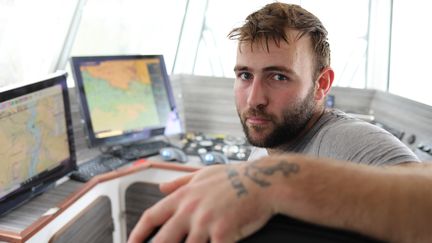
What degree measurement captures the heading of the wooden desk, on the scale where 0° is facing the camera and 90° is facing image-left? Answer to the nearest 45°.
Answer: approximately 315°

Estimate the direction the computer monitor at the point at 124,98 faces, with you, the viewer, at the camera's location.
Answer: facing the viewer and to the right of the viewer

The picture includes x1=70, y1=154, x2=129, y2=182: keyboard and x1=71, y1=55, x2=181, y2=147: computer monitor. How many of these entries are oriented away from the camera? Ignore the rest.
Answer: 0

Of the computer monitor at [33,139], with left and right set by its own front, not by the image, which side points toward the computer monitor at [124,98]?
left

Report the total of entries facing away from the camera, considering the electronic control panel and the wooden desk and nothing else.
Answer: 0

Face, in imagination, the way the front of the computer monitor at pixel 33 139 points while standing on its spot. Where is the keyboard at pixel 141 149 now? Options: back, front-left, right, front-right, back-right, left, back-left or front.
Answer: left

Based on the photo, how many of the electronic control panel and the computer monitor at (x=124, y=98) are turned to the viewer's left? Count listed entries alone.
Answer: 0

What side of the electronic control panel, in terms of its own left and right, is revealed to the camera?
front
